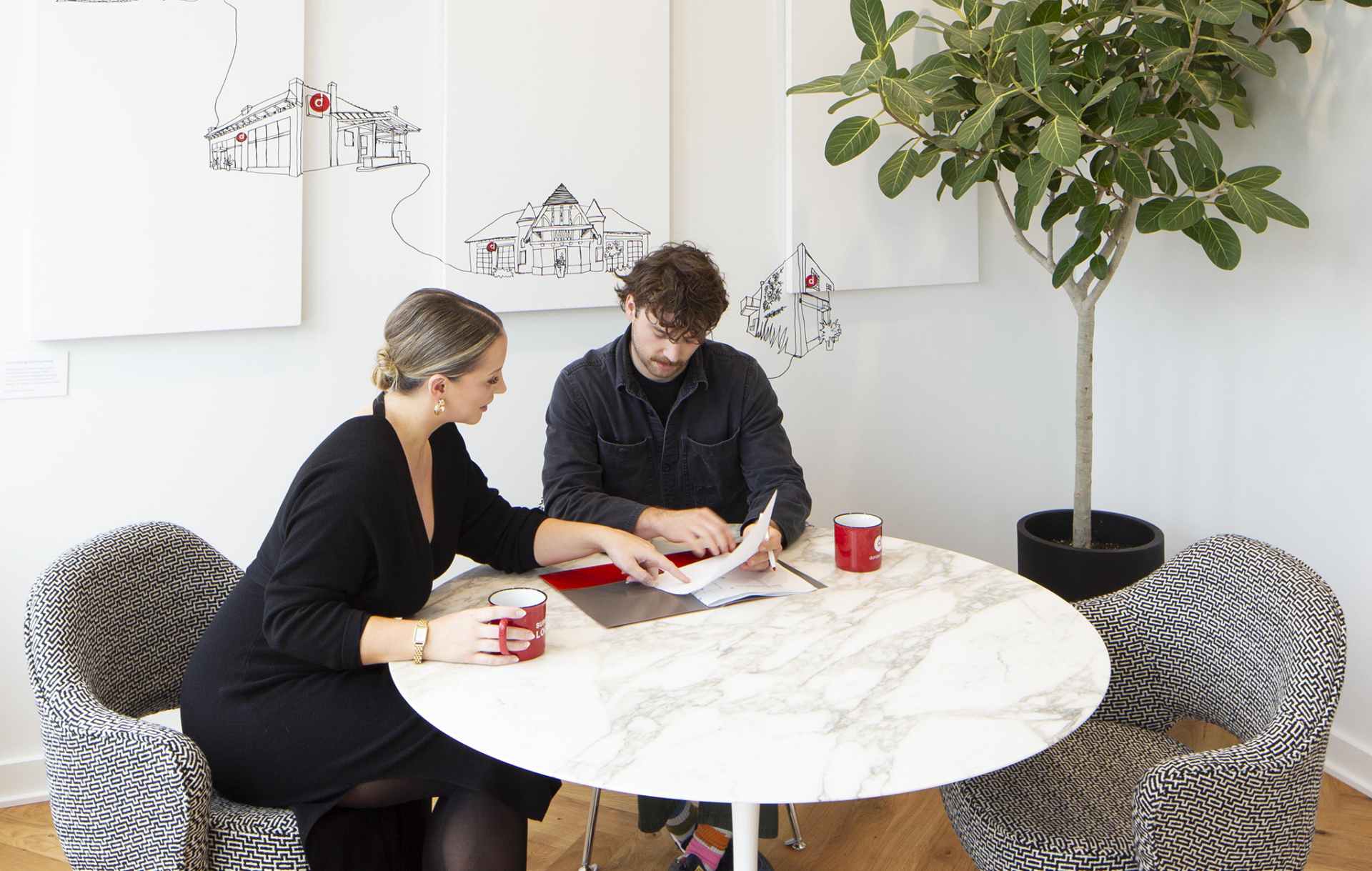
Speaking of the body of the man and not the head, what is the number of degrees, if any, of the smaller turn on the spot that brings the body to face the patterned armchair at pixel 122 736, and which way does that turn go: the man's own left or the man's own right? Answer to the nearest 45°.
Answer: approximately 45° to the man's own right

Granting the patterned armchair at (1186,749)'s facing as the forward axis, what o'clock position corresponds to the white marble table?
The white marble table is roughly at 12 o'clock from the patterned armchair.

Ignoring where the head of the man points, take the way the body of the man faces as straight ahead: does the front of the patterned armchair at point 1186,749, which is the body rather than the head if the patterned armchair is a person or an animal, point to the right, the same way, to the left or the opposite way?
to the right

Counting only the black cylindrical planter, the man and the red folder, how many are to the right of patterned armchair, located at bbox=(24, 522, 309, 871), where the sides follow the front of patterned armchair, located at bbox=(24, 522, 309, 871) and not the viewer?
0

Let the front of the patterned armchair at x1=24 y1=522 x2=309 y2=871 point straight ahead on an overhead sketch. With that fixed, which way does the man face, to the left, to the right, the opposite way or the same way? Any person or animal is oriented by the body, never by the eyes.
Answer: to the right

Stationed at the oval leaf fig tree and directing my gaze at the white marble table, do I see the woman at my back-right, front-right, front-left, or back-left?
front-right

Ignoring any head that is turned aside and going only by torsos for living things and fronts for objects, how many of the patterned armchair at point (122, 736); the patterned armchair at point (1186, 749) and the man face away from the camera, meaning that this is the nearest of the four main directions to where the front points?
0

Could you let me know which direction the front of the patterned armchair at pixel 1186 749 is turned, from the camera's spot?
facing the viewer and to the left of the viewer

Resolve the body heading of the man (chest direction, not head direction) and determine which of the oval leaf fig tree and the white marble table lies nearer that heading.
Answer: the white marble table

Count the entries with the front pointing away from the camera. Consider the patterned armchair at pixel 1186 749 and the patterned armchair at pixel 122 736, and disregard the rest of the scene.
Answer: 0

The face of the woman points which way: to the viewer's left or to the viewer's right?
to the viewer's right

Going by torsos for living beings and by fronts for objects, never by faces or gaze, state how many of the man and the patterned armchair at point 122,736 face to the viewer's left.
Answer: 0

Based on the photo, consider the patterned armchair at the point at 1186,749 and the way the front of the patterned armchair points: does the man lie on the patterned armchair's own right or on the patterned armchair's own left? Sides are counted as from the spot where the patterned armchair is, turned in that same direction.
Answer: on the patterned armchair's own right

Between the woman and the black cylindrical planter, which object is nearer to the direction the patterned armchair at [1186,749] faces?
the woman

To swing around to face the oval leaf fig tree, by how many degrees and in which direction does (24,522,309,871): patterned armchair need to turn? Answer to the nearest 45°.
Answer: approximately 45° to its left

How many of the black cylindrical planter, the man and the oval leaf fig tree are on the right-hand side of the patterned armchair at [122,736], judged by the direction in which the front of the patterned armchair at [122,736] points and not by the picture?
0

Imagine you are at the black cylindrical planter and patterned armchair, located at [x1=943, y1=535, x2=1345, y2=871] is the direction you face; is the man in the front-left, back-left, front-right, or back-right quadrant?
front-right

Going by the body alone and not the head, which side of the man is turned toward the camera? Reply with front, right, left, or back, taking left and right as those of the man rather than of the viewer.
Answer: front
